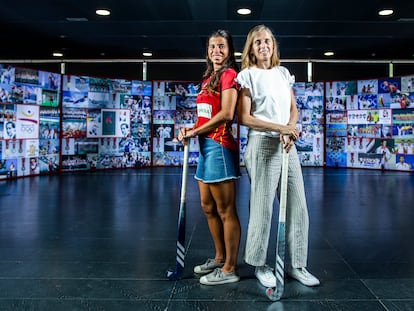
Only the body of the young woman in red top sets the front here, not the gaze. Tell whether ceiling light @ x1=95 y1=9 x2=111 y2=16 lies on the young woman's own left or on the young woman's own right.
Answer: on the young woman's own right
